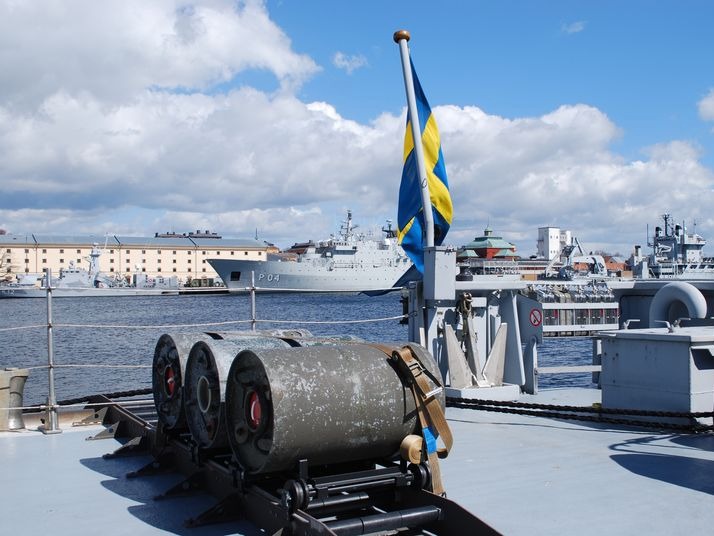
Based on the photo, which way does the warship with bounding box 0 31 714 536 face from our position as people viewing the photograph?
facing the viewer and to the right of the viewer
